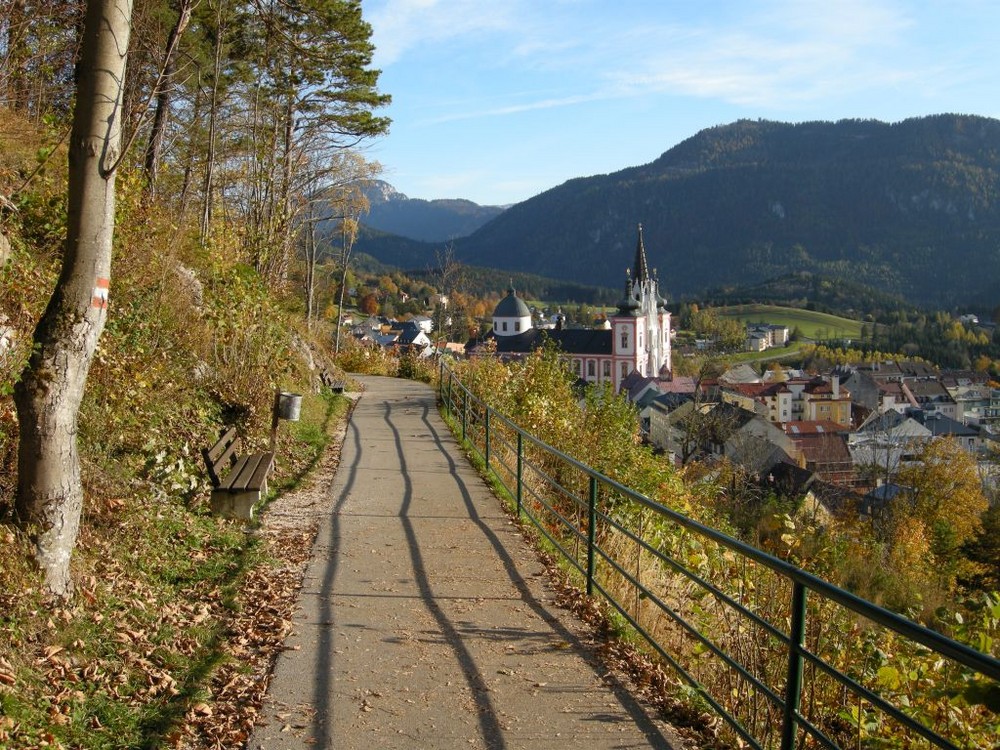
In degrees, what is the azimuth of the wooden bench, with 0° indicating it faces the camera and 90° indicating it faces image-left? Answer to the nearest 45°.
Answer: approximately 270°
